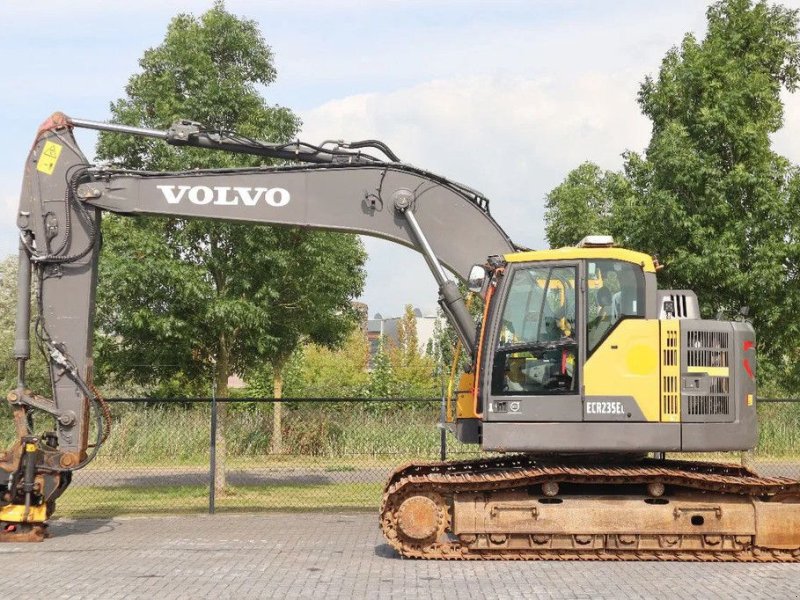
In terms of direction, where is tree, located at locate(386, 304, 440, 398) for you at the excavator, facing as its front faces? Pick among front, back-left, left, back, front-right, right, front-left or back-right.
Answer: right

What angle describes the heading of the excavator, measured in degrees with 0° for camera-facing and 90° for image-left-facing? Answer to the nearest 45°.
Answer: approximately 90°

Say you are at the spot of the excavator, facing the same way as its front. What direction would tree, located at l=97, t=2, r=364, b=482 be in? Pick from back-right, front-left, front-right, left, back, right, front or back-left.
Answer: front-right

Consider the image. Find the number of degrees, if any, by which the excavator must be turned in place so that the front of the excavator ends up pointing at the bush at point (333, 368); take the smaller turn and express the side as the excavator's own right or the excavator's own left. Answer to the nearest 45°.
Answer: approximately 90° to the excavator's own right

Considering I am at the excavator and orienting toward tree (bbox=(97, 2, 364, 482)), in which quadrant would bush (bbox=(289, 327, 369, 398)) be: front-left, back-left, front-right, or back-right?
front-right

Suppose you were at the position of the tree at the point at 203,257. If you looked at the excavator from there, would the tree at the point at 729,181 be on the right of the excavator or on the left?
left

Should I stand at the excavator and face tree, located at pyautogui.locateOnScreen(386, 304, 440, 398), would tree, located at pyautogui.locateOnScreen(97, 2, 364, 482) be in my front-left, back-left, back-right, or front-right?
front-left

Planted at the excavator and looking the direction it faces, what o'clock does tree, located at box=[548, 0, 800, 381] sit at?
The tree is roughly at 4 o'clock from the excavator.
